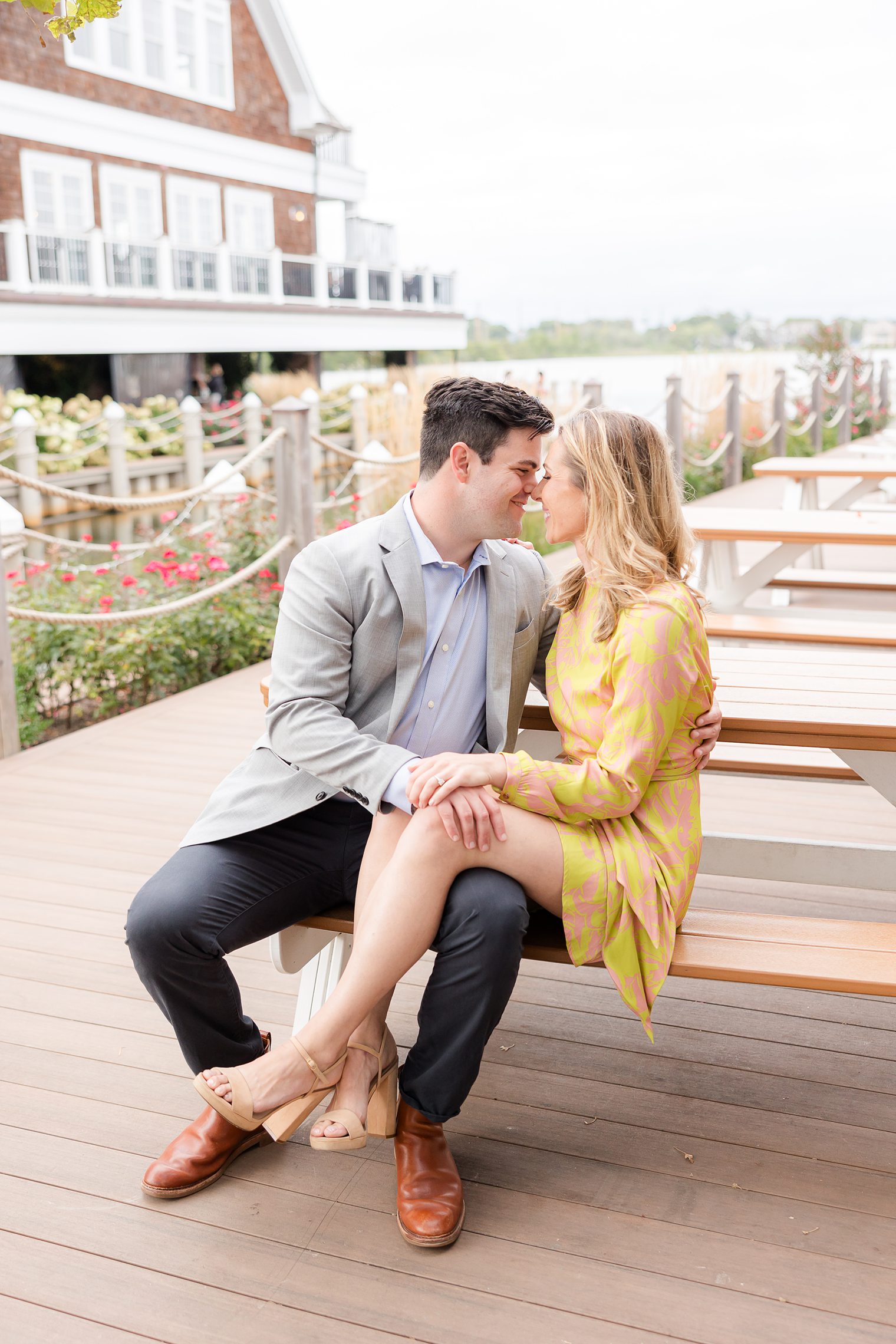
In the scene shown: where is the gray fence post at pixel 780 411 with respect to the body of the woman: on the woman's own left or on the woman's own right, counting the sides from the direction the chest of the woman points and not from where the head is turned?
on the woman's own right

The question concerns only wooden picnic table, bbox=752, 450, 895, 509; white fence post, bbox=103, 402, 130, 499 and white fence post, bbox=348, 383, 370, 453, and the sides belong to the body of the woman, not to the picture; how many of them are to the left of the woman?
0

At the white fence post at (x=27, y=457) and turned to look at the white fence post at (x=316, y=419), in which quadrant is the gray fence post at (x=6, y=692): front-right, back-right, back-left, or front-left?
back-right

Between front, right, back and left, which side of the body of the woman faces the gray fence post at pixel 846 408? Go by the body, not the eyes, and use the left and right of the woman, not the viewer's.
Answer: right

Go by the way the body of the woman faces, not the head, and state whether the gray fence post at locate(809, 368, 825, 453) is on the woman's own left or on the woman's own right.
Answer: on the woman's own right

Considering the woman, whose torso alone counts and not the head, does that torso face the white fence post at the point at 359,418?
no

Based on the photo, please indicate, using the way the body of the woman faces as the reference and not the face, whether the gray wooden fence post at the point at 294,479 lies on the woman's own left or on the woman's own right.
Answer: on the woman's own right

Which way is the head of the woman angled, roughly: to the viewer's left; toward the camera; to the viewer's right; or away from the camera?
to the viewer's left

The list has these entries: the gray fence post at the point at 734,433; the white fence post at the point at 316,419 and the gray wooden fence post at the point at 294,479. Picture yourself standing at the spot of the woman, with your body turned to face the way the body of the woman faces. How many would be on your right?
3

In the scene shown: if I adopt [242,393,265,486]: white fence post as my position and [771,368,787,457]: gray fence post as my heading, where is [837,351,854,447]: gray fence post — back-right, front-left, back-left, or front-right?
front-left

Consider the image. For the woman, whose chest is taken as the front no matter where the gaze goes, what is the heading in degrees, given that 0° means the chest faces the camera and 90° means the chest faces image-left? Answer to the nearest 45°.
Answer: approximately 90°

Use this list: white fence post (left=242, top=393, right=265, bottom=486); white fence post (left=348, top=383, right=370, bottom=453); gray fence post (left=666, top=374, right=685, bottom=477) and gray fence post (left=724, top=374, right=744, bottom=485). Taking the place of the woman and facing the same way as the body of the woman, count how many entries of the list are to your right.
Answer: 4

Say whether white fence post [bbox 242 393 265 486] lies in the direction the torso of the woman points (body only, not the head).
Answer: no

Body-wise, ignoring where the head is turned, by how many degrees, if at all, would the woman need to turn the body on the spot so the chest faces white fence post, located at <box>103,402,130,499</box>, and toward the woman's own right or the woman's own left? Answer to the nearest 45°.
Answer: approximately 90° to the woman's own right

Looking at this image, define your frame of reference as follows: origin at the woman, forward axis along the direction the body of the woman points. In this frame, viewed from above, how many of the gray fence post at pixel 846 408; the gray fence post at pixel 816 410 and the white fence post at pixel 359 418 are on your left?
0

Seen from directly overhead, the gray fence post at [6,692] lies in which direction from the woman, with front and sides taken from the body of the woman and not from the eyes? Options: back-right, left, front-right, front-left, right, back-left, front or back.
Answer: front-right

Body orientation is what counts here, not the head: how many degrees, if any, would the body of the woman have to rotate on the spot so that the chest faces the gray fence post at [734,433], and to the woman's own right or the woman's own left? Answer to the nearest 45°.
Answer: approximately 90° to the woman's own right
